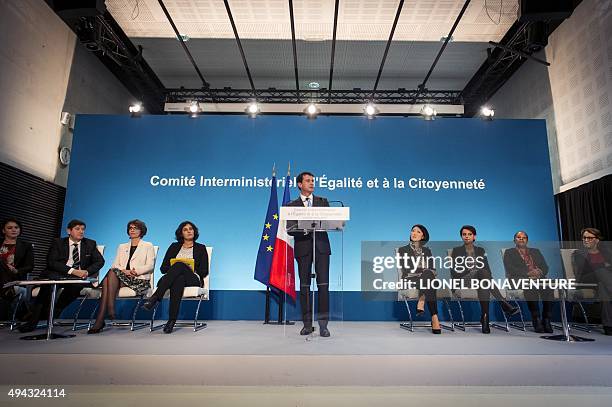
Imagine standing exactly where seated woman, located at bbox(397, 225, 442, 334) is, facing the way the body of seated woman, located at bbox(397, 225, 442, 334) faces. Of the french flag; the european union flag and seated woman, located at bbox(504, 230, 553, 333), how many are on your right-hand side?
2

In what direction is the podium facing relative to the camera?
toward the camera

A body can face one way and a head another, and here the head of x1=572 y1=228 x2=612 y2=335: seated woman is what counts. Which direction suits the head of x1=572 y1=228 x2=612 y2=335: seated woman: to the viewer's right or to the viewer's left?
to the viewer's left

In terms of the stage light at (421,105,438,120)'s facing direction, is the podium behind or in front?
in front

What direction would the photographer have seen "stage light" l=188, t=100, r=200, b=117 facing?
facing the viewer

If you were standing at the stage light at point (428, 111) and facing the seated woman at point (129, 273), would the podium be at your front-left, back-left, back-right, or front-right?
front-left

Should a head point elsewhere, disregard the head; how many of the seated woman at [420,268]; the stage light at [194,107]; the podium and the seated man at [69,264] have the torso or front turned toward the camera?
4

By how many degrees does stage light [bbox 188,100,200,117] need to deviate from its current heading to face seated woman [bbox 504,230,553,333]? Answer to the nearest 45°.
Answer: approximately 45° to its left

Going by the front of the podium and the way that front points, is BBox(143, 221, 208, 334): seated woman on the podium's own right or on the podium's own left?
on the podium's own right

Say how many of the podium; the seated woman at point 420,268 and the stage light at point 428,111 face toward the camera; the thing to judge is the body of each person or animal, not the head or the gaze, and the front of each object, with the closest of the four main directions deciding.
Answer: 3

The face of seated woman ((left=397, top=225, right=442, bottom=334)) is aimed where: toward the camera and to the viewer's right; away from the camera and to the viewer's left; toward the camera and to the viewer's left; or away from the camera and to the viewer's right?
toward the camera and to the viewer's left

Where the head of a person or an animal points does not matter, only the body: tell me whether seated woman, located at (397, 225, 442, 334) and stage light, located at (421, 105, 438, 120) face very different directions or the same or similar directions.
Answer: same or similar directions

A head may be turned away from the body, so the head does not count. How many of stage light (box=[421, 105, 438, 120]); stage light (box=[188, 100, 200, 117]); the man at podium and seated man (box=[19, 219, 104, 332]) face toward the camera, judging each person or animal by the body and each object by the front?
4

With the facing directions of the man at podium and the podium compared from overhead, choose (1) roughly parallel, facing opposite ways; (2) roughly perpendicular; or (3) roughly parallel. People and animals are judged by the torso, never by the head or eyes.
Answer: roughly parallel

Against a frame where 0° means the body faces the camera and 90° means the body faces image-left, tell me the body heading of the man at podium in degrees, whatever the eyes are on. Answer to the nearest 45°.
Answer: approximately 0°

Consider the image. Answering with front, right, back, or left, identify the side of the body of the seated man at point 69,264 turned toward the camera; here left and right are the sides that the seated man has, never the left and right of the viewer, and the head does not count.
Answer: front

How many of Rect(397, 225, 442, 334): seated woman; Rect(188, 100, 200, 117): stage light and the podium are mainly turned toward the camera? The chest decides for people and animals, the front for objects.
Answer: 3
